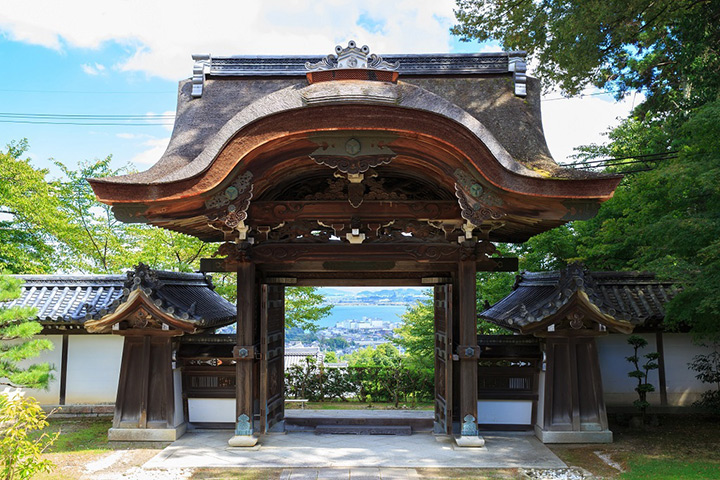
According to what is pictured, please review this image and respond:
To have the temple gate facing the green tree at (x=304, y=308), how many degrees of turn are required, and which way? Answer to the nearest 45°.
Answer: approximately 180°

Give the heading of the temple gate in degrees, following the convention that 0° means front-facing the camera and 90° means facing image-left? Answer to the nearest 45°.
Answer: approximately 0°

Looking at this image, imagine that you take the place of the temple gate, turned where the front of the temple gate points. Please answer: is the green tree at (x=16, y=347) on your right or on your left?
on your right

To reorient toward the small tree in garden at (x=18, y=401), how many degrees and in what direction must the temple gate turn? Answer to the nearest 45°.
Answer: approximately 45° to its right

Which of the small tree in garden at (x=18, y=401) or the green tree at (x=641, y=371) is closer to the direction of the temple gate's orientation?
the small tree in garden

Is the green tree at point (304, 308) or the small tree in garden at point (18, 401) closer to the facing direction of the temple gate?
the small tree in garden

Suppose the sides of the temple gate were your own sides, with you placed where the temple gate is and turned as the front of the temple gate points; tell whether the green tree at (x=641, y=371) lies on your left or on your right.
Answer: on your left

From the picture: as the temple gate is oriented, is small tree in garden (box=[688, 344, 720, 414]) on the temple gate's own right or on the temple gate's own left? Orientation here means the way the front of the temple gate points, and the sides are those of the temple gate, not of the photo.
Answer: on the temple gate's own left

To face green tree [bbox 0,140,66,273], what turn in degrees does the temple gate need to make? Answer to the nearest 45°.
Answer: approximately 135° to its right
